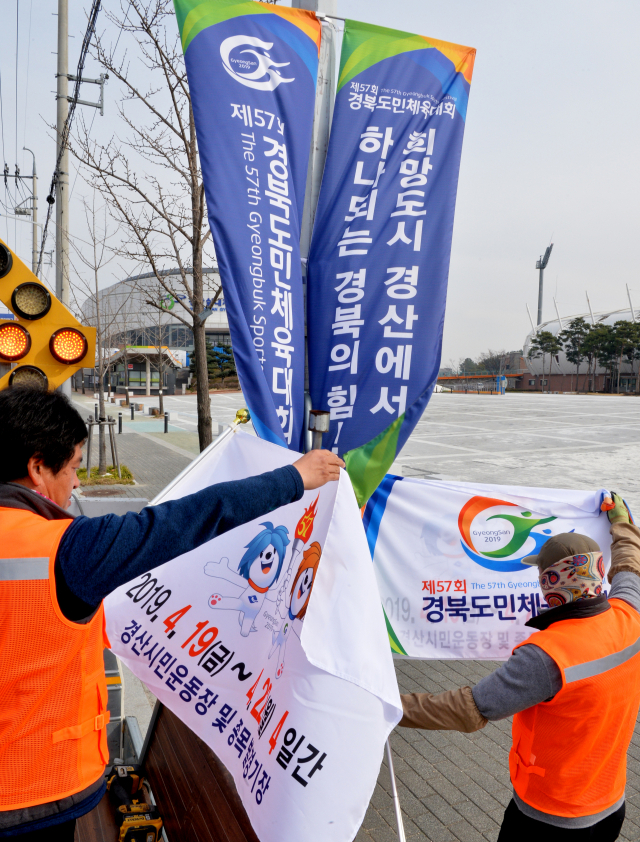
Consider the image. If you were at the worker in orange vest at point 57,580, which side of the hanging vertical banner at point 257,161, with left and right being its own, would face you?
front

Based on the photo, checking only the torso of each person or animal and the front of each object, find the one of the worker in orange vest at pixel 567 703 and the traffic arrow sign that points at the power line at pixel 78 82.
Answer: the worker in orange vest

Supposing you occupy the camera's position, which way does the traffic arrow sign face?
facing the viewer

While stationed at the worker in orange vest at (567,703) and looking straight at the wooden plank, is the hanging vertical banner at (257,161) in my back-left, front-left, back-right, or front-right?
front-right

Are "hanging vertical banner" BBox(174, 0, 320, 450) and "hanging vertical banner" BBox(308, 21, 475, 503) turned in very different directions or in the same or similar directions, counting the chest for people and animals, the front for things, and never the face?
same or similar directions

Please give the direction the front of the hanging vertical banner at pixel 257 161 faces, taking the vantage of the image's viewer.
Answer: facing the viewer

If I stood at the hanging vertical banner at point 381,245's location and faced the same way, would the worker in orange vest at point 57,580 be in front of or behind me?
in front

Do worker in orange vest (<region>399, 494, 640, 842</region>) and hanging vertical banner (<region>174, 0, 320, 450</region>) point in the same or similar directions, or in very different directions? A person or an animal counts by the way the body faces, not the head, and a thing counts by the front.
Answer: very different directions

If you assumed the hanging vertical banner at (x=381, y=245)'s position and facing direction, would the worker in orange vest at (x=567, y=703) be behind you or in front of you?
in front

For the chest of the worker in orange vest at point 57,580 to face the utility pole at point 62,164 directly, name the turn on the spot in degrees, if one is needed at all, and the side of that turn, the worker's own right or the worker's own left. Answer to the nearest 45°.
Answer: approximately 45° to the worker's own left

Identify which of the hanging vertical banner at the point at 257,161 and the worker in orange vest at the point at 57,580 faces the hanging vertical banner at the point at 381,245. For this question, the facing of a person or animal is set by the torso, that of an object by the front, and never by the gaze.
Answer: the worker in orange vest

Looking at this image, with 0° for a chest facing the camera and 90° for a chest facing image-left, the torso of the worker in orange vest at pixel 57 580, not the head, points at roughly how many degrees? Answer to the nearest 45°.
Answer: approximately 225°

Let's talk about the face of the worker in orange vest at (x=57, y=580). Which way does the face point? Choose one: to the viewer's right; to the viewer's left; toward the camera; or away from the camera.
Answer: to the viewer's right
